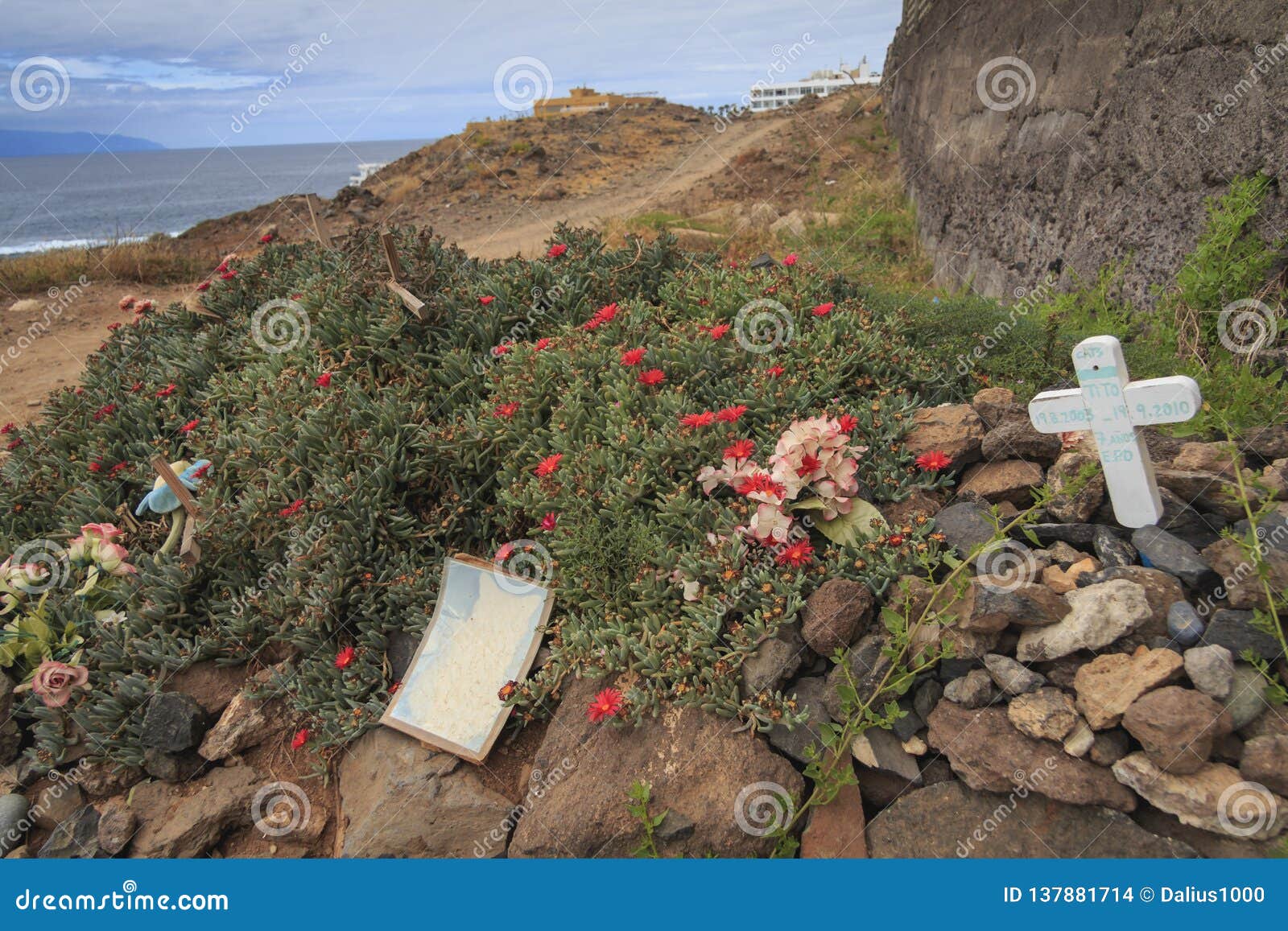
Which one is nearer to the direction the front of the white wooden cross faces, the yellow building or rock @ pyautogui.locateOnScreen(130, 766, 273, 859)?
the rock

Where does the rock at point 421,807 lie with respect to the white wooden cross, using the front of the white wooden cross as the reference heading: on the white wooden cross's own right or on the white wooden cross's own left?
on the white wooden cross's own right

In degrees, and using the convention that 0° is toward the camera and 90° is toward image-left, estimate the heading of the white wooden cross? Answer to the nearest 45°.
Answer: approximately 0°

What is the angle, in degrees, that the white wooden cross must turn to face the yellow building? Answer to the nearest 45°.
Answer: approximately 135° to its right

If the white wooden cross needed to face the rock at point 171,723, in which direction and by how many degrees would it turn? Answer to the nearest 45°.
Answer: approximately 90° to its right

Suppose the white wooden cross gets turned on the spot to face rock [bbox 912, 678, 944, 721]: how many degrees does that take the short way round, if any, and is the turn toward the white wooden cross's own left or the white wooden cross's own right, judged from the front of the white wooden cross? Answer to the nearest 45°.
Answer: approximately 45° to the white wooden cross's own right
